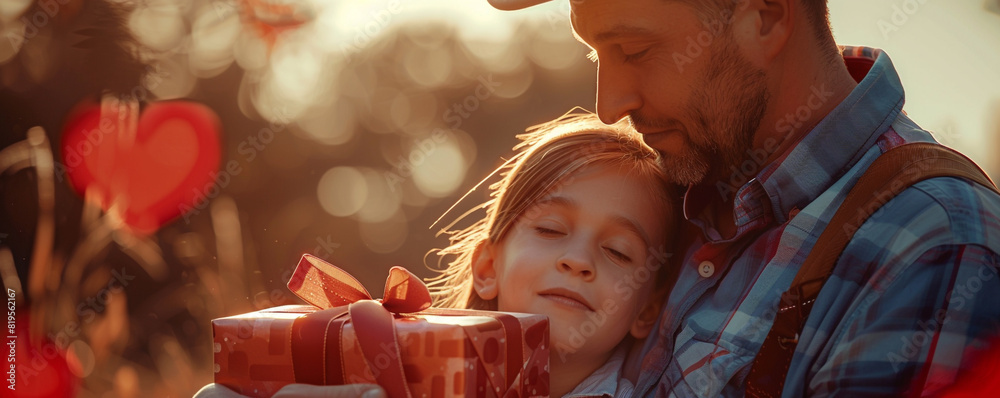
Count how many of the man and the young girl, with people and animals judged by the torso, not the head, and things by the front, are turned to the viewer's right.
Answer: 0

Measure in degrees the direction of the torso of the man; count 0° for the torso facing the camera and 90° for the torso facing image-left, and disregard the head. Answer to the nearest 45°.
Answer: approximately 45°

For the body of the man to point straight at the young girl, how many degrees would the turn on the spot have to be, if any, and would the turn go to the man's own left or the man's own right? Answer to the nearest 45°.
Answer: approximately 45° to the man's own right

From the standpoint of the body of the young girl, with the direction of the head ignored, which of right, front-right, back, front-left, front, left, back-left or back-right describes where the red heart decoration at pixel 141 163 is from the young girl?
back-right

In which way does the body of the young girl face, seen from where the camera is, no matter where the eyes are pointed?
toward the camera

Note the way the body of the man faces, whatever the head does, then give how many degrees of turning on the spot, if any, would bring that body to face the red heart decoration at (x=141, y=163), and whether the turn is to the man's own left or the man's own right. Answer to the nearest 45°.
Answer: approximately 90° to the man's own right

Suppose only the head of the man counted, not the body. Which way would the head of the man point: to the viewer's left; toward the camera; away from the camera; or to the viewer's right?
to the viewer's left
